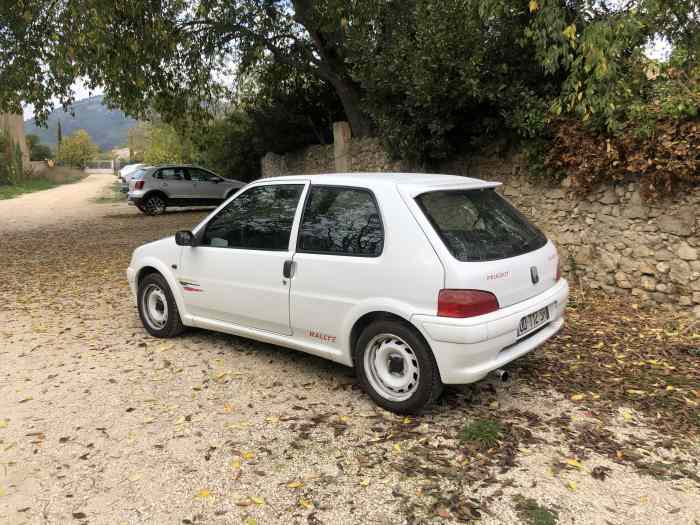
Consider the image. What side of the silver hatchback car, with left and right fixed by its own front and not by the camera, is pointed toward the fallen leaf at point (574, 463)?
right

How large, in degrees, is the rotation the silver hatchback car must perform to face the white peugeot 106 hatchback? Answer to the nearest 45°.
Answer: approximately 90° to its right

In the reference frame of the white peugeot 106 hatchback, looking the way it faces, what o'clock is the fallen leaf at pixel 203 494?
The fallen leaf is roughly at 9 o'clock from the white peugeot 106 hatchback.

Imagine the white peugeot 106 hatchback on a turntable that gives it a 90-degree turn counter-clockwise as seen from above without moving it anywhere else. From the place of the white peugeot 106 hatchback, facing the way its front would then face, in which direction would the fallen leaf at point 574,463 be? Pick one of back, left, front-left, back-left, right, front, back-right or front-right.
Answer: left

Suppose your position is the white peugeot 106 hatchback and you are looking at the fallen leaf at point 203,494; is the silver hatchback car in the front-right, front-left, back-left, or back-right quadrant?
back-right

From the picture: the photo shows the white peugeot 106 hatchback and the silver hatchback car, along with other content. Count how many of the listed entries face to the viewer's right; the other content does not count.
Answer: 1

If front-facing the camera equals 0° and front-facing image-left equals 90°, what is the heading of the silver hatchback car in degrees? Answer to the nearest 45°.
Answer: approximately 270°

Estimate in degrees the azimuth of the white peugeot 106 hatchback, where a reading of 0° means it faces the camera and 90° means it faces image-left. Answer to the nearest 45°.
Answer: approximately 135°
